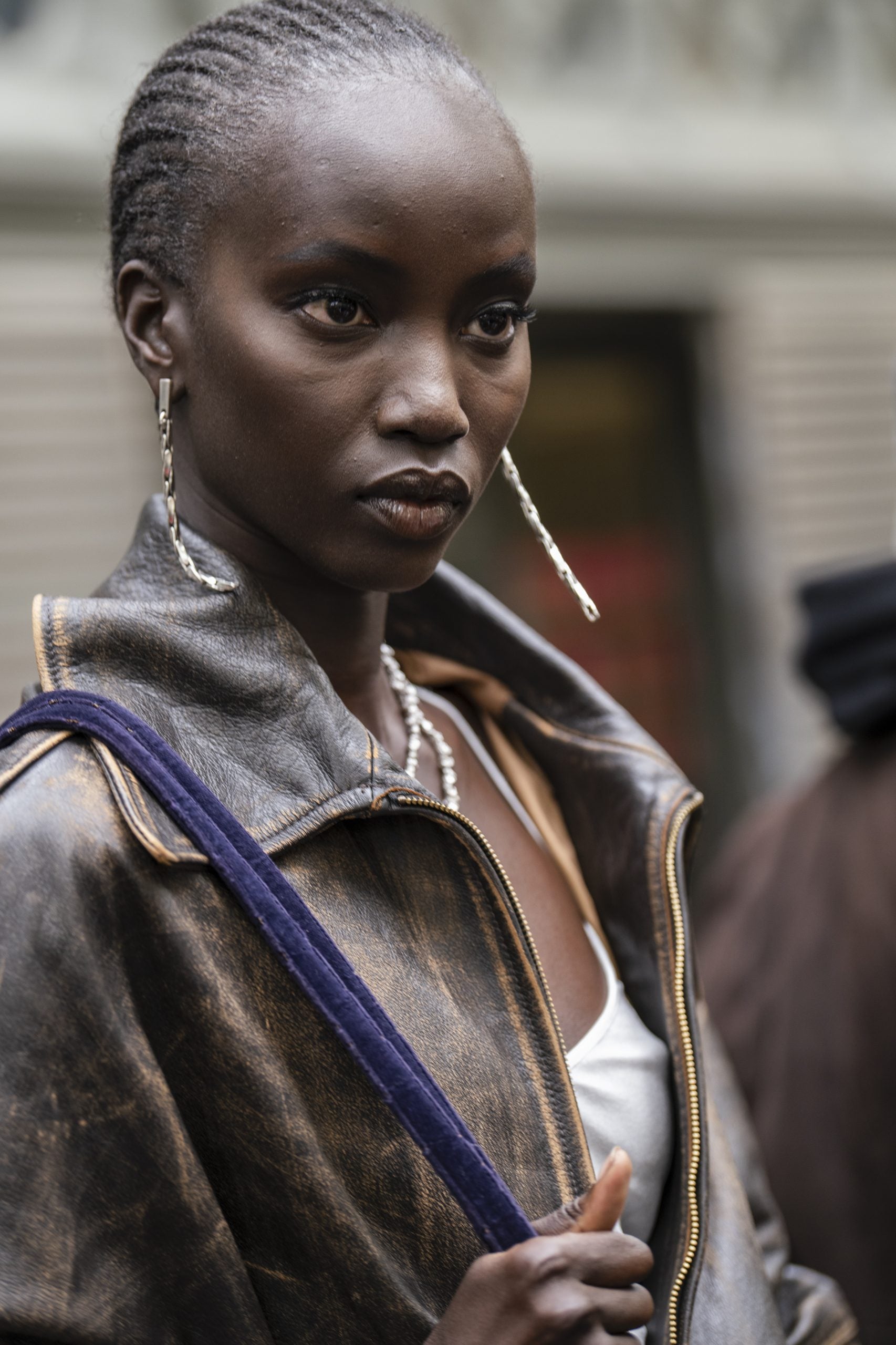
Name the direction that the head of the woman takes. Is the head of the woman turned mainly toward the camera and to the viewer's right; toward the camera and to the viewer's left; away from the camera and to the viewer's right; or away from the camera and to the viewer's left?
toward the camera and to the viewer's right

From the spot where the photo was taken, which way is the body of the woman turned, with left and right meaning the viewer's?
facing the viewer and to the right of the viewer
